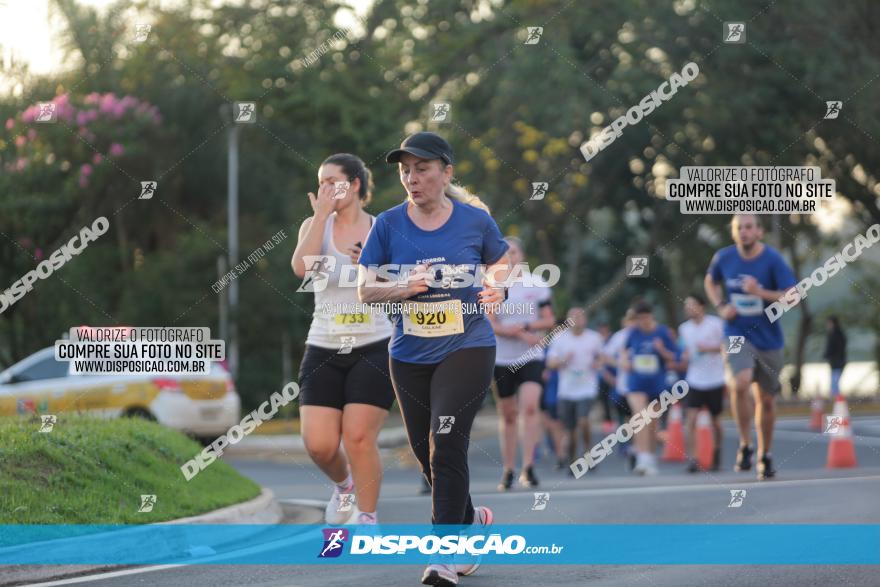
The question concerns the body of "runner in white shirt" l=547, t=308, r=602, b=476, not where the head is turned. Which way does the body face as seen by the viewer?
toward the camera

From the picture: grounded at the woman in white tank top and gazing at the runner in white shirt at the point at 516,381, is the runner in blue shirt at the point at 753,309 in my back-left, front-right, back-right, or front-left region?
front-right

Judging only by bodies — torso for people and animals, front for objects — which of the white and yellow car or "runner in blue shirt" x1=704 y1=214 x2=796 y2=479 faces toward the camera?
the runner in blue shirt

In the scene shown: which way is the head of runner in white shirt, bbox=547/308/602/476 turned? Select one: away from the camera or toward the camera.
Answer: toward the camera

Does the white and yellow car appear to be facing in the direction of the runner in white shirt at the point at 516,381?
no

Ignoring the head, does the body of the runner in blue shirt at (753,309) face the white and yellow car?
no

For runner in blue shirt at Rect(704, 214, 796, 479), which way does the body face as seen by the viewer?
toward the camera

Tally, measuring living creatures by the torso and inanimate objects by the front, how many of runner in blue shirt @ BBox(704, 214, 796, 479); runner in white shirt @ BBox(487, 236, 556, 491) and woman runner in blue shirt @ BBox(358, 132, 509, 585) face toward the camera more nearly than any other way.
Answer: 3

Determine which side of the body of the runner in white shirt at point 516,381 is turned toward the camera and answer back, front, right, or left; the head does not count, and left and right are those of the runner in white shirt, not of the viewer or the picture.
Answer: front

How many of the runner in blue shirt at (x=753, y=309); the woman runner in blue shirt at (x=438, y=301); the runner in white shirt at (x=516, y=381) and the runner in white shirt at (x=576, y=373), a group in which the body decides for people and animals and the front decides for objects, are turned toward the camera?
4

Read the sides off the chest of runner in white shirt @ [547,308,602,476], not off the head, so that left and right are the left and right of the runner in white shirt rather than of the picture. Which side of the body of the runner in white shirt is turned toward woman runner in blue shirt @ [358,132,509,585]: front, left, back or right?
front

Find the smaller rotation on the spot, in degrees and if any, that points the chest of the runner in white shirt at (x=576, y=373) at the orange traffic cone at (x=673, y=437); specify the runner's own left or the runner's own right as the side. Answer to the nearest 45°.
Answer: approximately 135° to the runner's own left

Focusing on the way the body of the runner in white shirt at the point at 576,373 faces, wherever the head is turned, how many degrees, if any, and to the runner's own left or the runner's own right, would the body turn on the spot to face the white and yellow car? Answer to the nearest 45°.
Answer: approximately 90° to the runner's own right

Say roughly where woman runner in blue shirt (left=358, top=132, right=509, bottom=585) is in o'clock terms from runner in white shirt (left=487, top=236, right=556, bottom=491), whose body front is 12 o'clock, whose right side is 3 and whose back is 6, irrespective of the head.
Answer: The woman runner in blue shirt is roughly at 12 o'clock from the runner in white shirt.

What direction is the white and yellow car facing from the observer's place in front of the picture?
facing away from the viewer and to the left of the viewer
